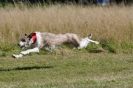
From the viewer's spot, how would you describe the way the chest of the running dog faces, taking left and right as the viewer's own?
facing to the left of the viewer
